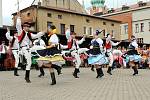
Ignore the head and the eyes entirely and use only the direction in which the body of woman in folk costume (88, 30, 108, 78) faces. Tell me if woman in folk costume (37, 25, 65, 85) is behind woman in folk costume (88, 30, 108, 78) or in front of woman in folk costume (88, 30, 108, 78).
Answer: in front

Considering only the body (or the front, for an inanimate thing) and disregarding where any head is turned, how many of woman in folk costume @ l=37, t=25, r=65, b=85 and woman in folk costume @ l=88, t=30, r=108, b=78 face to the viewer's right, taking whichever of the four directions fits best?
0

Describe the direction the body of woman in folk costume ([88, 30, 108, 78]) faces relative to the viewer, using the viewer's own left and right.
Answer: facing the viewer and to the left of the viewer
